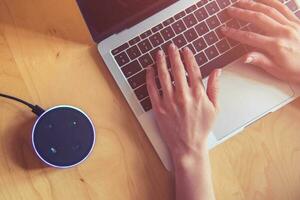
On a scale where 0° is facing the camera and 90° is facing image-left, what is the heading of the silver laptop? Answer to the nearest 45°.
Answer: approximately 315°
